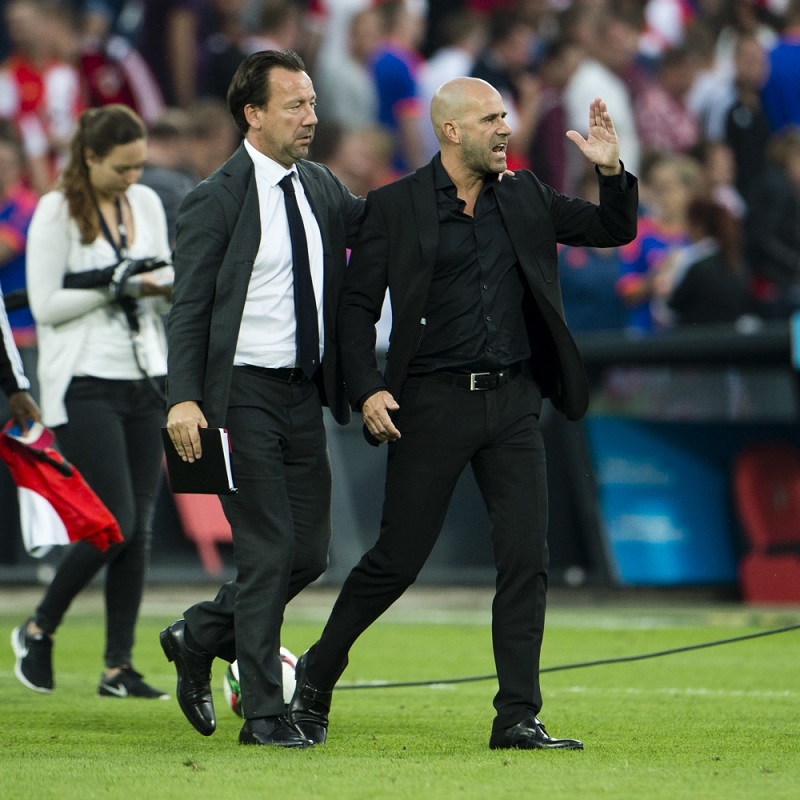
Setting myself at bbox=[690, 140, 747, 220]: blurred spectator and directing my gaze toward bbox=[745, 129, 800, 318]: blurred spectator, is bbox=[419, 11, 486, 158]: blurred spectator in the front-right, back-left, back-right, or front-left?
back-right

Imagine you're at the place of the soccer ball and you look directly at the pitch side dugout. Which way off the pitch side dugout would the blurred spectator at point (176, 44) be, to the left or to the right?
left

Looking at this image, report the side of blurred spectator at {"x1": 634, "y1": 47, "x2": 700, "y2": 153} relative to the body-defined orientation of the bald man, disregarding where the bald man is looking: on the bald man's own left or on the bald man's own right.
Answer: on the bald man's own left

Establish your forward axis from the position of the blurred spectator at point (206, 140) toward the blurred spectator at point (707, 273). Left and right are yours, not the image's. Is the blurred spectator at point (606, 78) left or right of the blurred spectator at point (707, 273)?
left

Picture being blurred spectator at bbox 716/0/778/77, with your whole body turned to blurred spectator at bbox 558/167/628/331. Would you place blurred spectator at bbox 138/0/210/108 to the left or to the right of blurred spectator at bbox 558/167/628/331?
right

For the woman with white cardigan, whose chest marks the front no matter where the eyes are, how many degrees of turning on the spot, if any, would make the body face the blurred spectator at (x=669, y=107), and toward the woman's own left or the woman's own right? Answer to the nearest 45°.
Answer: approximately 90° to the woman's own left

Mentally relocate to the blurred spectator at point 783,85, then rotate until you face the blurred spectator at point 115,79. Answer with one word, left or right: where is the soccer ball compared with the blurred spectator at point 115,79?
left

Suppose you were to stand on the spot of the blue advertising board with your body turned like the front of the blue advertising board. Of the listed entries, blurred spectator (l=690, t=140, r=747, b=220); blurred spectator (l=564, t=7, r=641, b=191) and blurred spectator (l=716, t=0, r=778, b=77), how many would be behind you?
3

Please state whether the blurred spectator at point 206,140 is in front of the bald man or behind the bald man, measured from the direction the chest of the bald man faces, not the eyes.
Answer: behind

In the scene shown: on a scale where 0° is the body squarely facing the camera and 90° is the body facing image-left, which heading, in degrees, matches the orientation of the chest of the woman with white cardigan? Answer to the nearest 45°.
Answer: approximately 315°

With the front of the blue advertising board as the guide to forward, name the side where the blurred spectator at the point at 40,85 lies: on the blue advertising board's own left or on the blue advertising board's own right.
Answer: on the blue advertising board's own right
